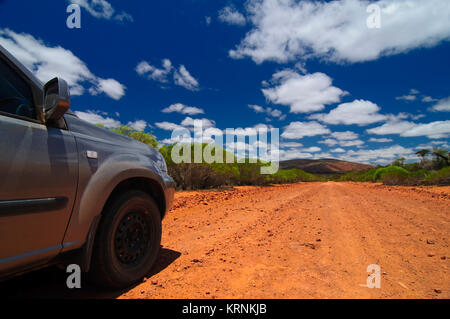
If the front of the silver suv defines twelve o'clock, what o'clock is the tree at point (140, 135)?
The tree is roughly at 11 o'clock from the silver suv.

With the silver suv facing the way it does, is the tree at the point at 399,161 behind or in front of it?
in front

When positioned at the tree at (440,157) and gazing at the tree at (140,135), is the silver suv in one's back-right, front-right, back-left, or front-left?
front-left

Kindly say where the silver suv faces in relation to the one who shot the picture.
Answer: facing away from the viewer and to the right of the viewer

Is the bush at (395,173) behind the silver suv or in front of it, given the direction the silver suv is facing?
in front
